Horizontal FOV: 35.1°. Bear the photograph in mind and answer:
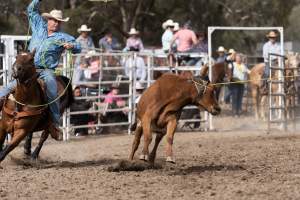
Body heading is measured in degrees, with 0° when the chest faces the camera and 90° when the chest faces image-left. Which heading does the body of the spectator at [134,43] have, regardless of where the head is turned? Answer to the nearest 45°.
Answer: approximately 0°

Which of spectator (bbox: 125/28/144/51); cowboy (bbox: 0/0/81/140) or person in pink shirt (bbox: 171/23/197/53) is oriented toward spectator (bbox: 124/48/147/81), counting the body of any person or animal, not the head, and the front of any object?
spectator (bbox: 125/28/144/51)

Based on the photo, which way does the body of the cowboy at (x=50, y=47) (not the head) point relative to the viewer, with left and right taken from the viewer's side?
facing the viewer and to the right of the viewer

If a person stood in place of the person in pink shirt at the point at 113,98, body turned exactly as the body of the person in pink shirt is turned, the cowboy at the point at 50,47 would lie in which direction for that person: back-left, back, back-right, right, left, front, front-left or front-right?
front

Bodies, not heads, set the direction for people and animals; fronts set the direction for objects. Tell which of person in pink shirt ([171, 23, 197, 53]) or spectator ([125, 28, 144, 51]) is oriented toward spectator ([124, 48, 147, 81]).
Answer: spectator ([125, 28, 144, 51])

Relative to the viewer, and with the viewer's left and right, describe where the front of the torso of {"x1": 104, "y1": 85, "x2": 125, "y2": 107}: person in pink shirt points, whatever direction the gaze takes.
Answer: facing the viewer
